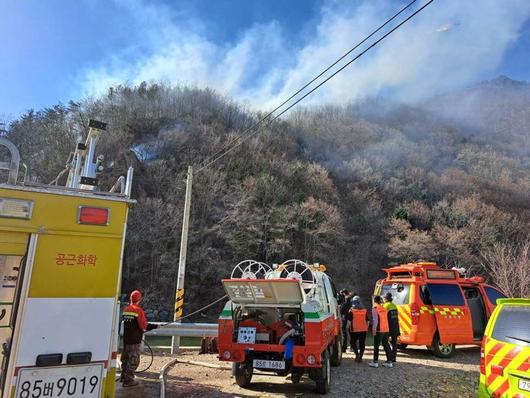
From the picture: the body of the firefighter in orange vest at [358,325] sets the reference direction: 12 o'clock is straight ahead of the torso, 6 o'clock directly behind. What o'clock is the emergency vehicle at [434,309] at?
The emergency vehicle is roughly at 2 o'clock from the firefighter in orange vest.

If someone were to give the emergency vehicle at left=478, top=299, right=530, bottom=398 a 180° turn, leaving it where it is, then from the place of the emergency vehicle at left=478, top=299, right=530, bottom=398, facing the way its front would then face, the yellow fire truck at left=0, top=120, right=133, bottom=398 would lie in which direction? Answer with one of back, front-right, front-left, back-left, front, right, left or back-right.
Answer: front-right

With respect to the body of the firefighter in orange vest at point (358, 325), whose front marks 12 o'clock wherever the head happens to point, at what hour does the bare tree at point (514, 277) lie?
The bare tree is roughly at 1 o'clock from the firefighter in orange vest.

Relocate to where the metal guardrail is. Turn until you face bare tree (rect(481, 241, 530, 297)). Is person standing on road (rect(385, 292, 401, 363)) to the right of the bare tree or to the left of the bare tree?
right

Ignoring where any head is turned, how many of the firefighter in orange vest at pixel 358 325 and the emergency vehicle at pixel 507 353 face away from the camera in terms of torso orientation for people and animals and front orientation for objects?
2

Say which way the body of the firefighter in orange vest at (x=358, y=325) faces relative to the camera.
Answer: away from the camera

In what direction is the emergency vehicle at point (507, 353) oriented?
away from the camera

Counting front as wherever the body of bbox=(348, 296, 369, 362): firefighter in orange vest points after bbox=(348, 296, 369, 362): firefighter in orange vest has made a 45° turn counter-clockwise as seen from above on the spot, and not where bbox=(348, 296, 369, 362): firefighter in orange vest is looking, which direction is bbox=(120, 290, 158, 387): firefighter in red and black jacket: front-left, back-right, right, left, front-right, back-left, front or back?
left
